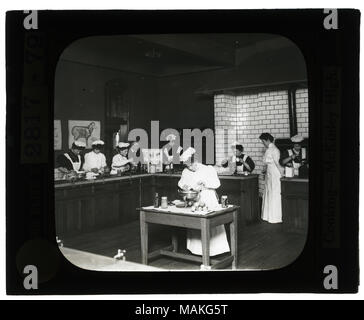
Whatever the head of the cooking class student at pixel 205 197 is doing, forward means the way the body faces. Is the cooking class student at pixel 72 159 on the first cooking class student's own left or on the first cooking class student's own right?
on the first cooking class student's own right

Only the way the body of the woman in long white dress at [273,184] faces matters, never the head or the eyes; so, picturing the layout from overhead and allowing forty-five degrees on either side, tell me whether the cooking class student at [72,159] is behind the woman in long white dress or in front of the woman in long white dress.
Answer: in front

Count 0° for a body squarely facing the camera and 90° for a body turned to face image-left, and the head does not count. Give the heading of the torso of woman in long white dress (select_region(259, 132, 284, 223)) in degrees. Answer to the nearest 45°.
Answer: approximately 90°

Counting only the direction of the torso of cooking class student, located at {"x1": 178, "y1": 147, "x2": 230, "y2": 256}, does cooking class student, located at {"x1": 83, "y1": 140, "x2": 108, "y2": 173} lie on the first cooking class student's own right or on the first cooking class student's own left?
on the first cooking class student's own right

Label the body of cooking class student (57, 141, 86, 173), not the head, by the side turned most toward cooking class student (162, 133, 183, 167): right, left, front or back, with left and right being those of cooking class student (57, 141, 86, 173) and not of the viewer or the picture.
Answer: left

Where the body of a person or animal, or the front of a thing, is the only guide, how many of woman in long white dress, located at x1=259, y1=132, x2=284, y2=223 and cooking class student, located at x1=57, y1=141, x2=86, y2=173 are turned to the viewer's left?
1

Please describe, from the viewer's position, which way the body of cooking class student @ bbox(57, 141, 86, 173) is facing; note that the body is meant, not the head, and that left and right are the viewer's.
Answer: facing the viewer and to the right of the viewer

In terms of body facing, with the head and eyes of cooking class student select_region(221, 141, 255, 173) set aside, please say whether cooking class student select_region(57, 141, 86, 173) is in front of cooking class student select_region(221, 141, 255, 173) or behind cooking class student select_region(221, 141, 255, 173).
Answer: in front
